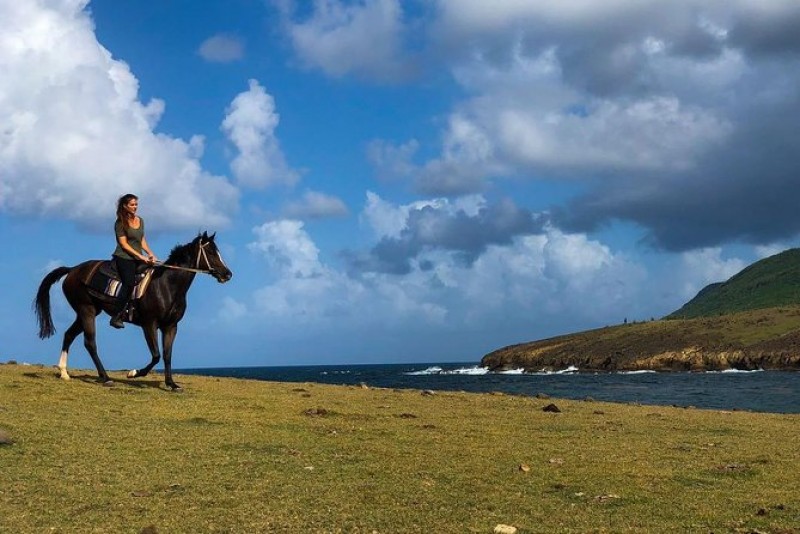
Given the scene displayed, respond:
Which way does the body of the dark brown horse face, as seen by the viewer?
to the viewer's right
